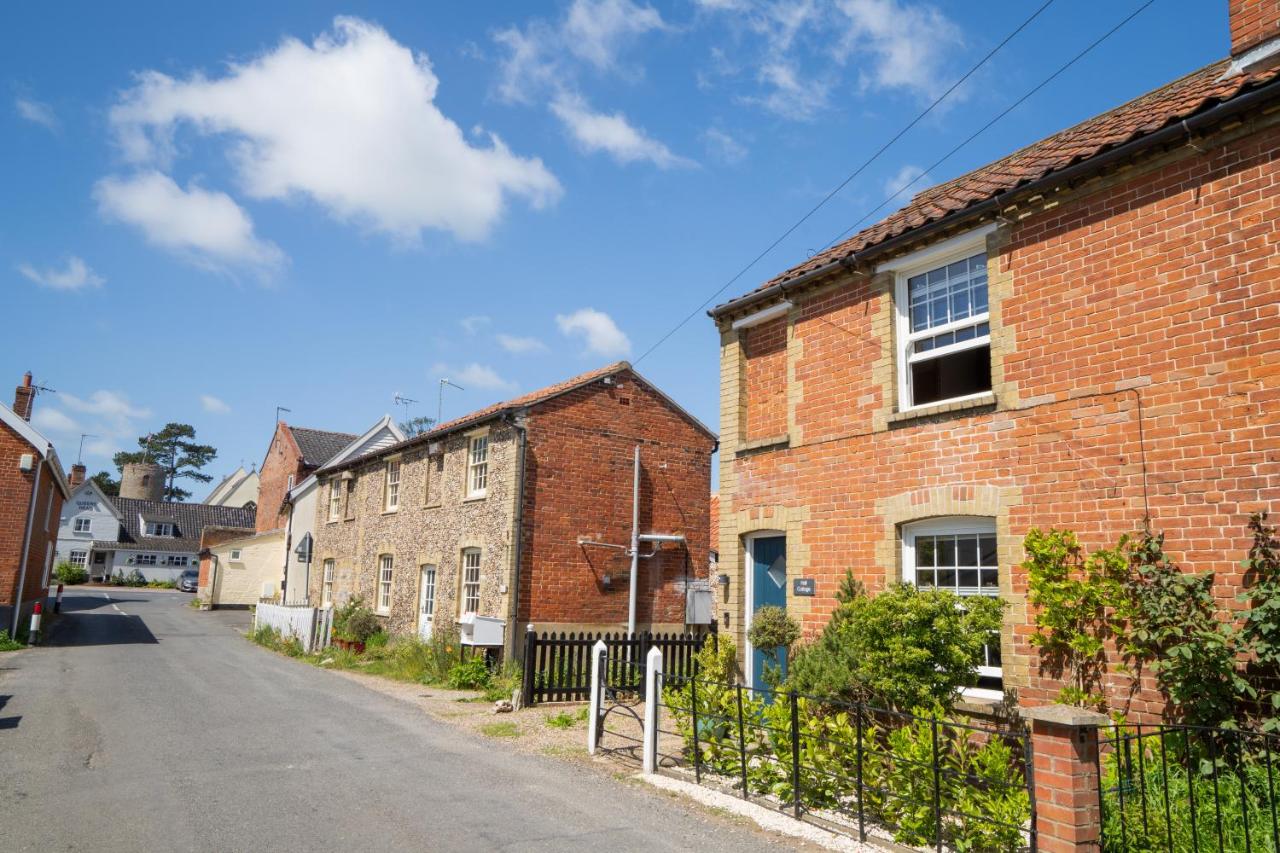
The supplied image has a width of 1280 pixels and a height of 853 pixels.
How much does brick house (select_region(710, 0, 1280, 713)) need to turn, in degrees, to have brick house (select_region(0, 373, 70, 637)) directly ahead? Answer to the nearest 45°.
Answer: approximately 45° to its right

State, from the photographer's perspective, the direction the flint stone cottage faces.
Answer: facing the viewer and to the left of the viewer

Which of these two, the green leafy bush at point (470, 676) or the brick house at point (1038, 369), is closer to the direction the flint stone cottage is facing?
the green leafy bush

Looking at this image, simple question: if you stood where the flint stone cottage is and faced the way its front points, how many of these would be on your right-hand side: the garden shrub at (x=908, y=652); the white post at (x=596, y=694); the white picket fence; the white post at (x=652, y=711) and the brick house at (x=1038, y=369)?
1

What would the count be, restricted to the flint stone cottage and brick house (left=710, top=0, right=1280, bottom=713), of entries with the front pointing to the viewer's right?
0

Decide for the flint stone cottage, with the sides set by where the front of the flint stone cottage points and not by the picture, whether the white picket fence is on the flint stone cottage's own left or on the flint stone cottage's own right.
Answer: on the flint stone cottage's own right

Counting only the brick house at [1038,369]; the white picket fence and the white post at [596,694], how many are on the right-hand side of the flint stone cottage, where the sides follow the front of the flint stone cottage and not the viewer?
1

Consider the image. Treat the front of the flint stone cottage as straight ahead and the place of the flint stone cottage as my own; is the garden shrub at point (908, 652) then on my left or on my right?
on my left

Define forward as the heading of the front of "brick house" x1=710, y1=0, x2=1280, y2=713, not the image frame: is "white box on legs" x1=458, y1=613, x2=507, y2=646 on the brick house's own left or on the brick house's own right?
on the brick house's own right

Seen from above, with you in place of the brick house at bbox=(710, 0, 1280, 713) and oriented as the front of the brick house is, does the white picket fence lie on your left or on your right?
on your right

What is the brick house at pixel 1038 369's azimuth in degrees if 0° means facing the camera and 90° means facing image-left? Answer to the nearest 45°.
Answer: approximately 45°
